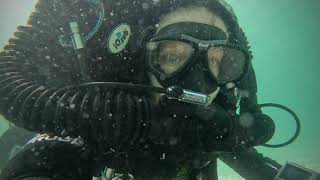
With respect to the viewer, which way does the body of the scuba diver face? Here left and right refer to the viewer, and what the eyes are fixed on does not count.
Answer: facing the viewer and to the right of the viewer
